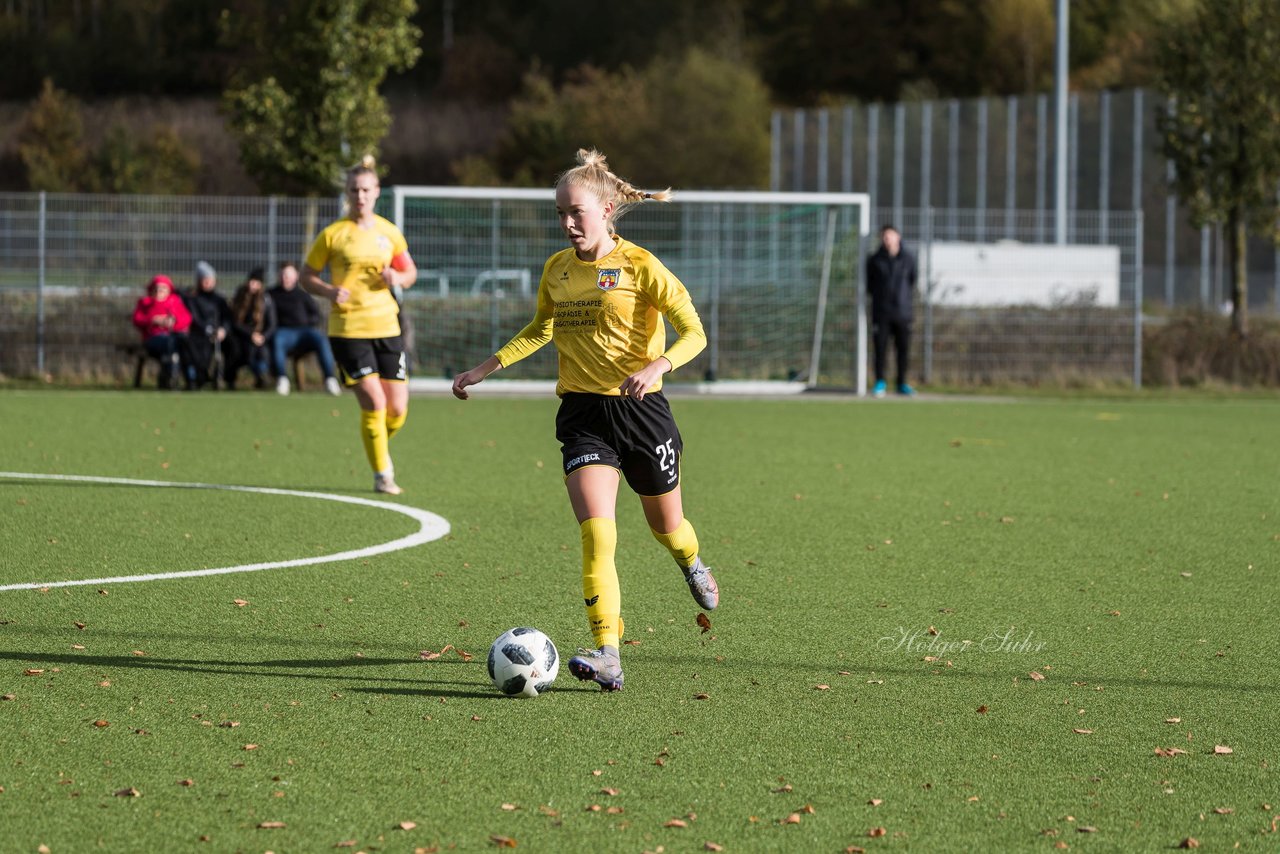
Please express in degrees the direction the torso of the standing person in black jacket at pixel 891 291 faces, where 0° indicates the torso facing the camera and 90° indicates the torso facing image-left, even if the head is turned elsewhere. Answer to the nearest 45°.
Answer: approximately 0°

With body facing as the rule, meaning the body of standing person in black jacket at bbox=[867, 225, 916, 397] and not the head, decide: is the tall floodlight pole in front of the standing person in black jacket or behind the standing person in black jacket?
behind

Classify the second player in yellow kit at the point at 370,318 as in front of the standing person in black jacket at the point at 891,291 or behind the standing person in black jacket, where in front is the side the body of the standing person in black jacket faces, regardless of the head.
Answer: in front

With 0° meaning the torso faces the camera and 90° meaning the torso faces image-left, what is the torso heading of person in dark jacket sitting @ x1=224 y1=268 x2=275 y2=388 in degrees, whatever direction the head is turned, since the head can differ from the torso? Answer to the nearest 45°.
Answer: approximately 0°

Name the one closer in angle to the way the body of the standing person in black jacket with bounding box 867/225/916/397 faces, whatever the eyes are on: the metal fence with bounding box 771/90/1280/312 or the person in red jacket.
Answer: the person in red jacket

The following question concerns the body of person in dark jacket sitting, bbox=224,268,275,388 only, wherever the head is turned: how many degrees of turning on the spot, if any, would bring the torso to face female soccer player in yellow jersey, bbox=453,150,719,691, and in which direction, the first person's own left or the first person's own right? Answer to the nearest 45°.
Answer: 0° — they already face them

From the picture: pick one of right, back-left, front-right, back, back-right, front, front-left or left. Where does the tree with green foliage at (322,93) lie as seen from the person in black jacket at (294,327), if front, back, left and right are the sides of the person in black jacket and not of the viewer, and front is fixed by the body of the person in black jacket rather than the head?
back
